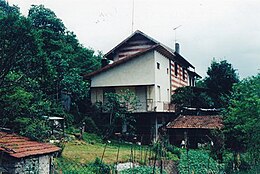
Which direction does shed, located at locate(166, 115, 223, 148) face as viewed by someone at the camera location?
facing the viewer

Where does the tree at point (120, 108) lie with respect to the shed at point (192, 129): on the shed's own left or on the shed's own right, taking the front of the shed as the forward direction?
on the shed's own right

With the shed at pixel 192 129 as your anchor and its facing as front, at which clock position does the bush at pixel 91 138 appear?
The bush is roughly at 2 o'clock from the shed.

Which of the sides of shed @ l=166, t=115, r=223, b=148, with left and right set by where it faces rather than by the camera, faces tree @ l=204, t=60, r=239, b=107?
back

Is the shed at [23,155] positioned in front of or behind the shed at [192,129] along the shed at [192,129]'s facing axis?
in front

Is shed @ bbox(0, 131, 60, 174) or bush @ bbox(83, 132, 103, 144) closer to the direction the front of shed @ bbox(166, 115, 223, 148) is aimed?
the shed

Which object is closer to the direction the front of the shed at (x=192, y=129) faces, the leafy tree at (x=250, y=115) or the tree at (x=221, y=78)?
the leafy tree

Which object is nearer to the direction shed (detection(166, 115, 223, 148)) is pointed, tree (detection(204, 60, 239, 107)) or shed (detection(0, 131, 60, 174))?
the shed

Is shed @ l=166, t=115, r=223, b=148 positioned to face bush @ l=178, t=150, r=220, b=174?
yes

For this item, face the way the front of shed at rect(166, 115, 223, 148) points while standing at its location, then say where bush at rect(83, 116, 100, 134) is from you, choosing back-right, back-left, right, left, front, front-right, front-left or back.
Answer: right
